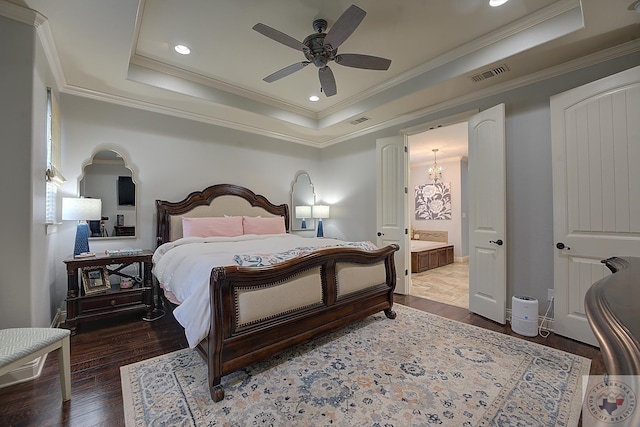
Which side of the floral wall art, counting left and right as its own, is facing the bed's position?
front

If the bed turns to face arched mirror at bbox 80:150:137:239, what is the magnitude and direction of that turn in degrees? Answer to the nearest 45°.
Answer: approximately 180°

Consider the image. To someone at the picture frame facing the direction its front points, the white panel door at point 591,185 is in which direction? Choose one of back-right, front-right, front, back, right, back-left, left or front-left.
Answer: front-left

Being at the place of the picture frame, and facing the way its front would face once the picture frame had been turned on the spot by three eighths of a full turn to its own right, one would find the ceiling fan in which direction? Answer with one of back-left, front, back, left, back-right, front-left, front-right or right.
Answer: back

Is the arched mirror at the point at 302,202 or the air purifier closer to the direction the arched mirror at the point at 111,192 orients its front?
the air purifier

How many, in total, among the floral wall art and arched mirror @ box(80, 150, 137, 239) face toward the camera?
2

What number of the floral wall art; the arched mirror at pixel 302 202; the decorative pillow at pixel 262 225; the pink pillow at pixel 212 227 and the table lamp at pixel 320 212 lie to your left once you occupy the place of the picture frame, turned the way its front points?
5

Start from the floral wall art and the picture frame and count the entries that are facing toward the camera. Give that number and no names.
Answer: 2

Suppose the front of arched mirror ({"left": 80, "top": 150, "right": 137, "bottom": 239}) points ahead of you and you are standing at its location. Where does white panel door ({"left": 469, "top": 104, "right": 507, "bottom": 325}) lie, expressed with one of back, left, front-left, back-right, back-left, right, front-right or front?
front-left

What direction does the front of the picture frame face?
toward the camera

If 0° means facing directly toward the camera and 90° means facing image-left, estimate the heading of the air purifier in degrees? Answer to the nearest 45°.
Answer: approximately 45°

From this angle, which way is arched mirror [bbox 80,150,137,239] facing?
toward the camera

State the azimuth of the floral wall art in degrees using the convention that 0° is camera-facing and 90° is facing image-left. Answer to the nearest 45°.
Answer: approximately 0°

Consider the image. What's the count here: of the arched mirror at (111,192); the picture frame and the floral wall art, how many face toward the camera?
3
